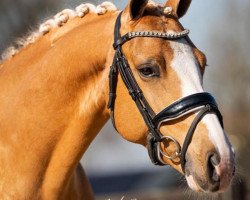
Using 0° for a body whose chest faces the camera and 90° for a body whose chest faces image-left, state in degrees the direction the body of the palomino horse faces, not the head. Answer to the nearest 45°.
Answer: approximately 315°
